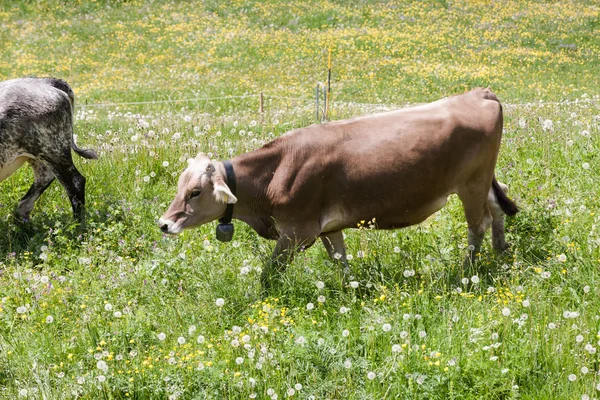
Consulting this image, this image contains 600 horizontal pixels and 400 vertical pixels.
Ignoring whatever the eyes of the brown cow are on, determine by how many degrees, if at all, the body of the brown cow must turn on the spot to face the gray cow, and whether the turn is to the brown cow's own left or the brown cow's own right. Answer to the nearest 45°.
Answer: approximately 45° to the brown cow's own right

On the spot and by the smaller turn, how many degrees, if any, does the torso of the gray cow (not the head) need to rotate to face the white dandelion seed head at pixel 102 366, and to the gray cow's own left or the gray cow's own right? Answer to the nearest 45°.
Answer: approximately 90° to the gray cow's own left

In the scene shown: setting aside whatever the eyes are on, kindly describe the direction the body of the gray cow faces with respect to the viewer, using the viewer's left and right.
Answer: facing to the left of the viewer

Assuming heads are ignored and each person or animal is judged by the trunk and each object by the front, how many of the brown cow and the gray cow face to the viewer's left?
2

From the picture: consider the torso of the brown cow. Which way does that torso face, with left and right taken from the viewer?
facing to the left of the viewer

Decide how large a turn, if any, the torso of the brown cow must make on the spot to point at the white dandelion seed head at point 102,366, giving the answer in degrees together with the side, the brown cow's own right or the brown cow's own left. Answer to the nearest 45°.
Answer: approximately 45° to the brown cow's own left

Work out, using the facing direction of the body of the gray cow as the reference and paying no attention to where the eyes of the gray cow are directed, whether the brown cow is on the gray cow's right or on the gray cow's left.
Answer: on the gray cow's left
